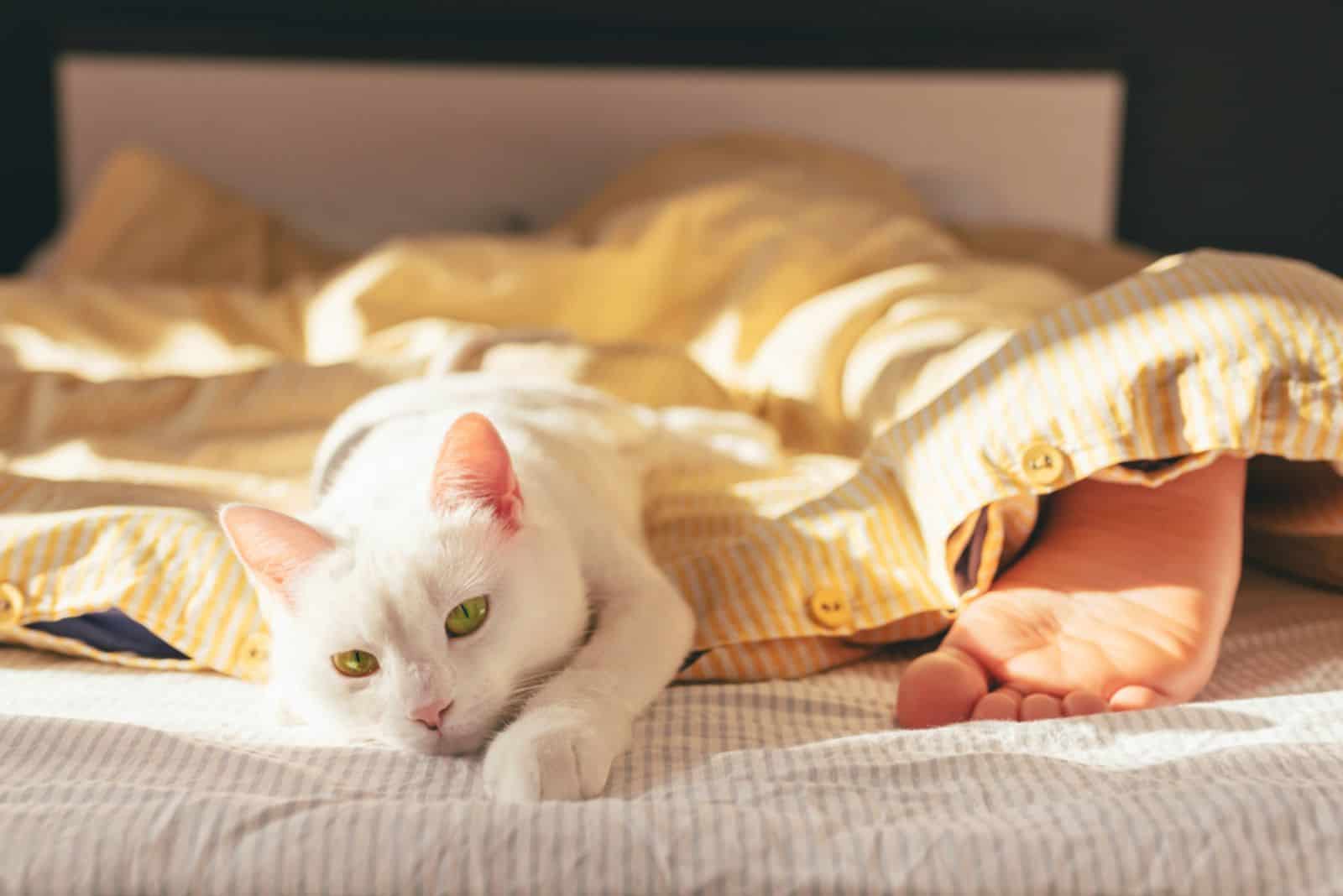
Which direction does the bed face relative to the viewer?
toward the camera
